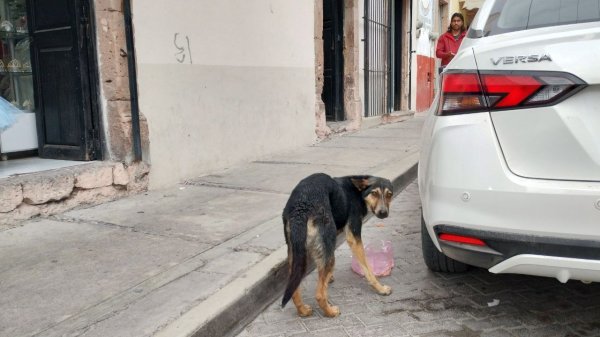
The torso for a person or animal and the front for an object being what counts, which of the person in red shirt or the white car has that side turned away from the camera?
the white car

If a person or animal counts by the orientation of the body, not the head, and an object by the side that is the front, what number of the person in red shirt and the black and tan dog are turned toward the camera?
1

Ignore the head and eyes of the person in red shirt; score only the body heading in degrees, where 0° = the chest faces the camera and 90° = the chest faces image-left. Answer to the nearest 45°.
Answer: approximately 0°

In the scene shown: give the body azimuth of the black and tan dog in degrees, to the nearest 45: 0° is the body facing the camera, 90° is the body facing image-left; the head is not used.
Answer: approximately 225°

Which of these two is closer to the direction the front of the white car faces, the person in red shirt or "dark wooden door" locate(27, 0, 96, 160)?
the person in red shirt

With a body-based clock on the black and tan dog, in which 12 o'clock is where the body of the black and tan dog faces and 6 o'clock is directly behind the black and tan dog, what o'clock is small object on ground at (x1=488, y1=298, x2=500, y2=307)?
The small object on ground is roughly at 1 o'clock from the black and tan dog.

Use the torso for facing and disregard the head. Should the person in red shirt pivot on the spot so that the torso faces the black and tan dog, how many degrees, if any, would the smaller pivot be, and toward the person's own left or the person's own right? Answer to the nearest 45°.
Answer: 0° — they already face it

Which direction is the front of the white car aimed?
away from the camera
